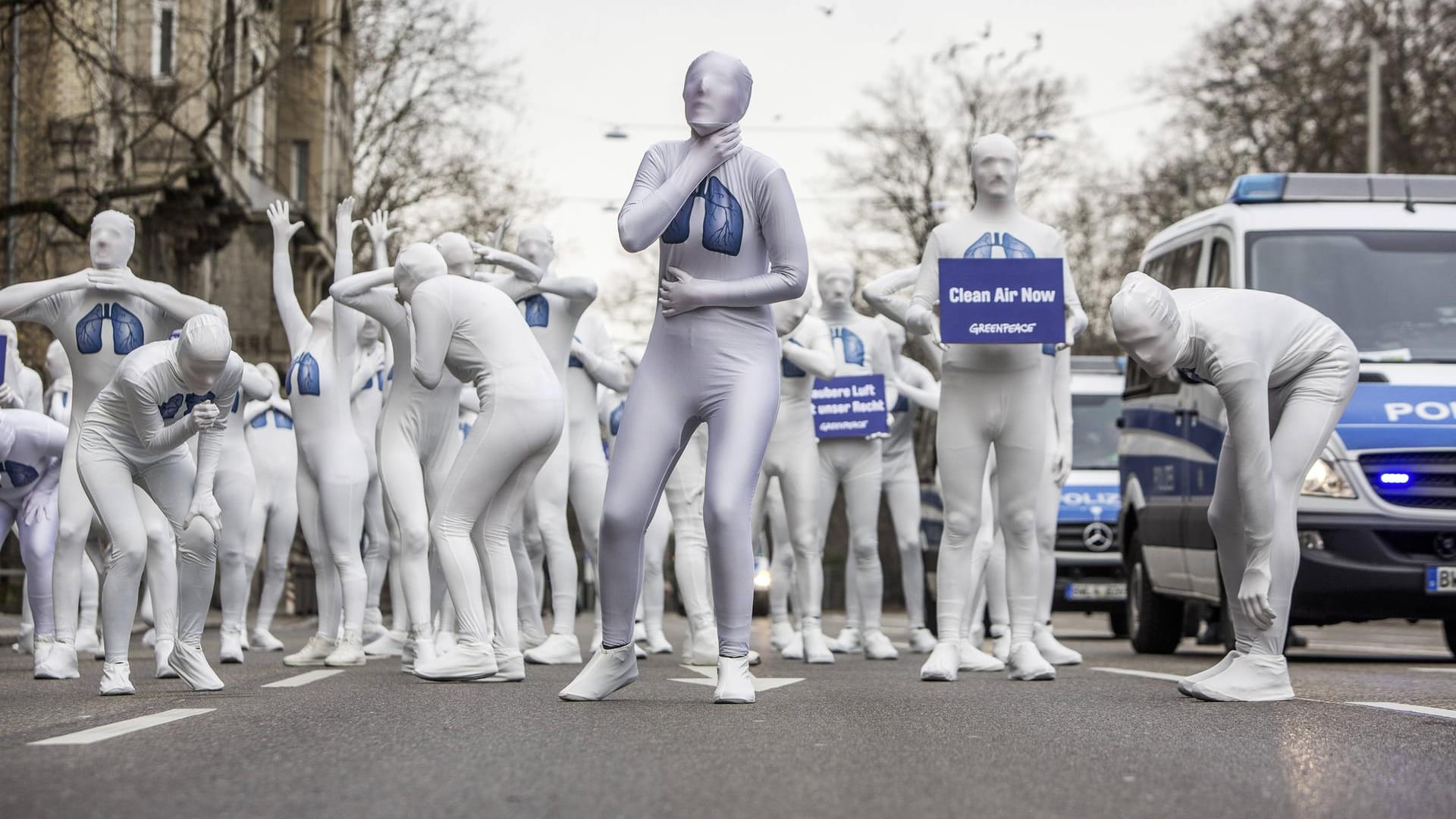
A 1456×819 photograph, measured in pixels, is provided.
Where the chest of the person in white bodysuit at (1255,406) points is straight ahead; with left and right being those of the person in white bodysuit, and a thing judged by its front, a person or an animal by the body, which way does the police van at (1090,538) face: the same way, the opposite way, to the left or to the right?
to the left

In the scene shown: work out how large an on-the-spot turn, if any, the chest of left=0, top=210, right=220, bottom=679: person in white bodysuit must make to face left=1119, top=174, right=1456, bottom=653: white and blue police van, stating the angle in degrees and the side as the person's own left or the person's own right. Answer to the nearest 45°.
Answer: approximately 90° to the person's own left

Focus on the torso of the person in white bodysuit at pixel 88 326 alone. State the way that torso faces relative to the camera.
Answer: toward the camera

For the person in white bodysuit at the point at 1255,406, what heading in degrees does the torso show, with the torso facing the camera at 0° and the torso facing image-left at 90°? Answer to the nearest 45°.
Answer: approximately 90°

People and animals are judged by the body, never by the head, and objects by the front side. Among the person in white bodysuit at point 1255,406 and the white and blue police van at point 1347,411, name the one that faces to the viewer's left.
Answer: the person in white bodysuit

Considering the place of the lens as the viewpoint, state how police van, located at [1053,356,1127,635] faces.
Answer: facing the viewer

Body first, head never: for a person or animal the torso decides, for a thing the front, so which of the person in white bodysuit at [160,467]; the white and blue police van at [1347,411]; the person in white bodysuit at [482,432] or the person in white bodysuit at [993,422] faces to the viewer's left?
the person in white bodysuit at [482,432]

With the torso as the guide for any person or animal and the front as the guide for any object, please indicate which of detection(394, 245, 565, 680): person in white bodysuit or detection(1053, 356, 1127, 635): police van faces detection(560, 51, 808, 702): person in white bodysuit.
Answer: the police van

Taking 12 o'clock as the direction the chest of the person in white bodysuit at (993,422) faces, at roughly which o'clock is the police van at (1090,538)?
The police van is roughly at 6 o'clock from the person in white bodysuit.
